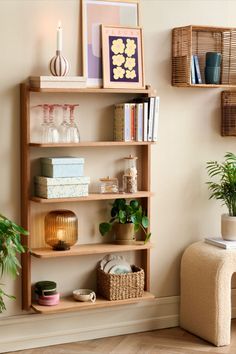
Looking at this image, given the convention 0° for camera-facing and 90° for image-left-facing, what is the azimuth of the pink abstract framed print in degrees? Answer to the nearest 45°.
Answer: approximately 315°

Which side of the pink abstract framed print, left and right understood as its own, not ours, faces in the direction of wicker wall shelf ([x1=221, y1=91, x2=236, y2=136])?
left

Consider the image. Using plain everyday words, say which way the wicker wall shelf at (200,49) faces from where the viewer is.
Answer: facing the viewer and to the right of the viewer

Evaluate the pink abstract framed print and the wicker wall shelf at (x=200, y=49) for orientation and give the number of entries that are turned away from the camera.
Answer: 0

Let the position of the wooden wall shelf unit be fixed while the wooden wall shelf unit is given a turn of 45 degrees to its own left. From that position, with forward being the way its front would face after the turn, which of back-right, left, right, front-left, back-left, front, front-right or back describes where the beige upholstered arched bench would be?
front

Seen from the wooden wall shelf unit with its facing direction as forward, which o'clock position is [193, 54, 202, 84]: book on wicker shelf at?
The book on wicker shelf is roughly at 10 o'clock from the wooden wall shelf unit.

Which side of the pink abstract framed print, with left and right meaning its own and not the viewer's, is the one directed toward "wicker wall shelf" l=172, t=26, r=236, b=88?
left

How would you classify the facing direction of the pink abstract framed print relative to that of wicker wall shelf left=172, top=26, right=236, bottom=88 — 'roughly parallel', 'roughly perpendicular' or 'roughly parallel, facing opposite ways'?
roughly parallel

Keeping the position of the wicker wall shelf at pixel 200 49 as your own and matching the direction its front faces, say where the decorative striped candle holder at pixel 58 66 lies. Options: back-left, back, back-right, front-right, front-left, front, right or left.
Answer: right

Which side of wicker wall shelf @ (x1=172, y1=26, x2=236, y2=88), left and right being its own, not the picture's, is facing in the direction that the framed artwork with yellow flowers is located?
right

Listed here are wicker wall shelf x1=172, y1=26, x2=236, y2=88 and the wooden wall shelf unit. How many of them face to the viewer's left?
0

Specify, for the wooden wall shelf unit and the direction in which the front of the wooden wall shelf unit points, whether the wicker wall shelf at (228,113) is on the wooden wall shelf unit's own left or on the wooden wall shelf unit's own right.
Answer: on the wooden wall shelf unit's own left
